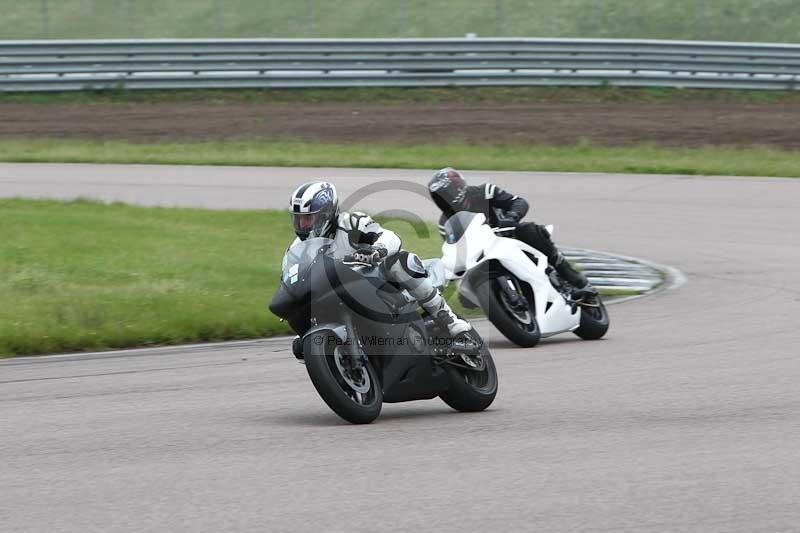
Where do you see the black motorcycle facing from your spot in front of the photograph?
facing the viewer and to the left of the viewer

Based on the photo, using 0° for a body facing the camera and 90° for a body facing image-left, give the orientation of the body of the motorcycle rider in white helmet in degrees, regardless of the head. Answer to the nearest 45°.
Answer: approximately 45°

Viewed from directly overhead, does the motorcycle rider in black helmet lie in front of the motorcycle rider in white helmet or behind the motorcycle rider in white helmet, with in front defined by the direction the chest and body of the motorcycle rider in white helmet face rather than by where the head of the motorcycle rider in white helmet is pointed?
behind

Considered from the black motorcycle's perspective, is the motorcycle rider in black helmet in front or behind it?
behind

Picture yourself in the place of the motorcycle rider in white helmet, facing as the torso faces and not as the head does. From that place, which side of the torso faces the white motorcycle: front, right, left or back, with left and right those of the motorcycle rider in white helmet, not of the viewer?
back

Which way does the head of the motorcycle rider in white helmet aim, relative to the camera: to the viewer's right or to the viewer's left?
to the viewer's left

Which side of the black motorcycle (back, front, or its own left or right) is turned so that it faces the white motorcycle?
back
